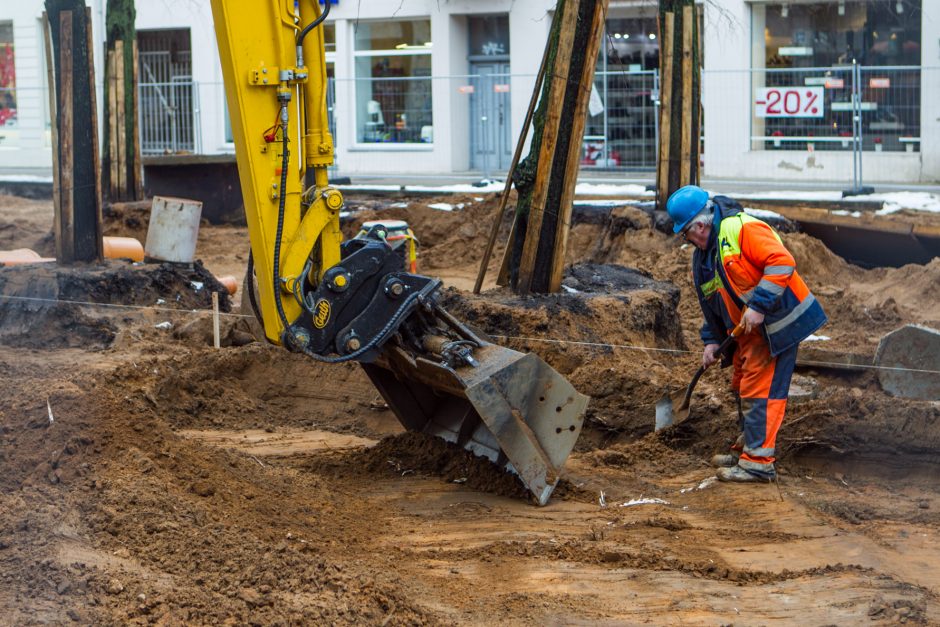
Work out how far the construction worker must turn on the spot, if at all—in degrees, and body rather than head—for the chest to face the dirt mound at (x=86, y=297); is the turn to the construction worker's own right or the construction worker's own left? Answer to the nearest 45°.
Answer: approximately 45° to the construction worker's own right

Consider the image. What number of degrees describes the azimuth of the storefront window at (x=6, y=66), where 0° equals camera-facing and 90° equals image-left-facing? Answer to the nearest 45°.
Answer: approximately 0°

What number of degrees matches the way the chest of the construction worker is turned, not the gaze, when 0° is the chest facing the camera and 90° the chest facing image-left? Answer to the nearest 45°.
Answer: approximately 90°

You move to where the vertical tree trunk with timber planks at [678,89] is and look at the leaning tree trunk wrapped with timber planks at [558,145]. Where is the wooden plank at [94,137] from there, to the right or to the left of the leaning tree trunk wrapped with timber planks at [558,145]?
right

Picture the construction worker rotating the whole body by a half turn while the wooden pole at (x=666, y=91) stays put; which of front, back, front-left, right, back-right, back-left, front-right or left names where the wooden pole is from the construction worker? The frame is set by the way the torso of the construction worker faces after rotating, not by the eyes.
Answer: left

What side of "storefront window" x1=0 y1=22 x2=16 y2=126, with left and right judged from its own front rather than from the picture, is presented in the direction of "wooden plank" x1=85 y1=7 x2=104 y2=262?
front

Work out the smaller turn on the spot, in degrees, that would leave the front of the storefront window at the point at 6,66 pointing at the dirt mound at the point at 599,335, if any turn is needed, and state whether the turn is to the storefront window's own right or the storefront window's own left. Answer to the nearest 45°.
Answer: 0° — it already faces it

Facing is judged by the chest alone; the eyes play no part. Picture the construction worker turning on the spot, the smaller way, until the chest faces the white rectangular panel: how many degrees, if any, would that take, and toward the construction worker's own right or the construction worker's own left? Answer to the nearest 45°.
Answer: approximately 45° to the construction worker's own right

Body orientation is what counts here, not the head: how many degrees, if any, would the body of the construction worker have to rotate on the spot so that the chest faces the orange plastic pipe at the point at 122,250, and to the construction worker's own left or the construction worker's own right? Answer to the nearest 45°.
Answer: approximately 45° to the construction worker's own right

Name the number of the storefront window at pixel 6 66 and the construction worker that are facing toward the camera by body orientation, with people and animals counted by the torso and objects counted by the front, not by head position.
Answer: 1

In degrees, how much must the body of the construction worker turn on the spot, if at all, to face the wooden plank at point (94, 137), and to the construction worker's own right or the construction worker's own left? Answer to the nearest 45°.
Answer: approximately 45° to the construction worker's own right

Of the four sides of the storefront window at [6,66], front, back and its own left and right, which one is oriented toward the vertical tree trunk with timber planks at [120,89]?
front
